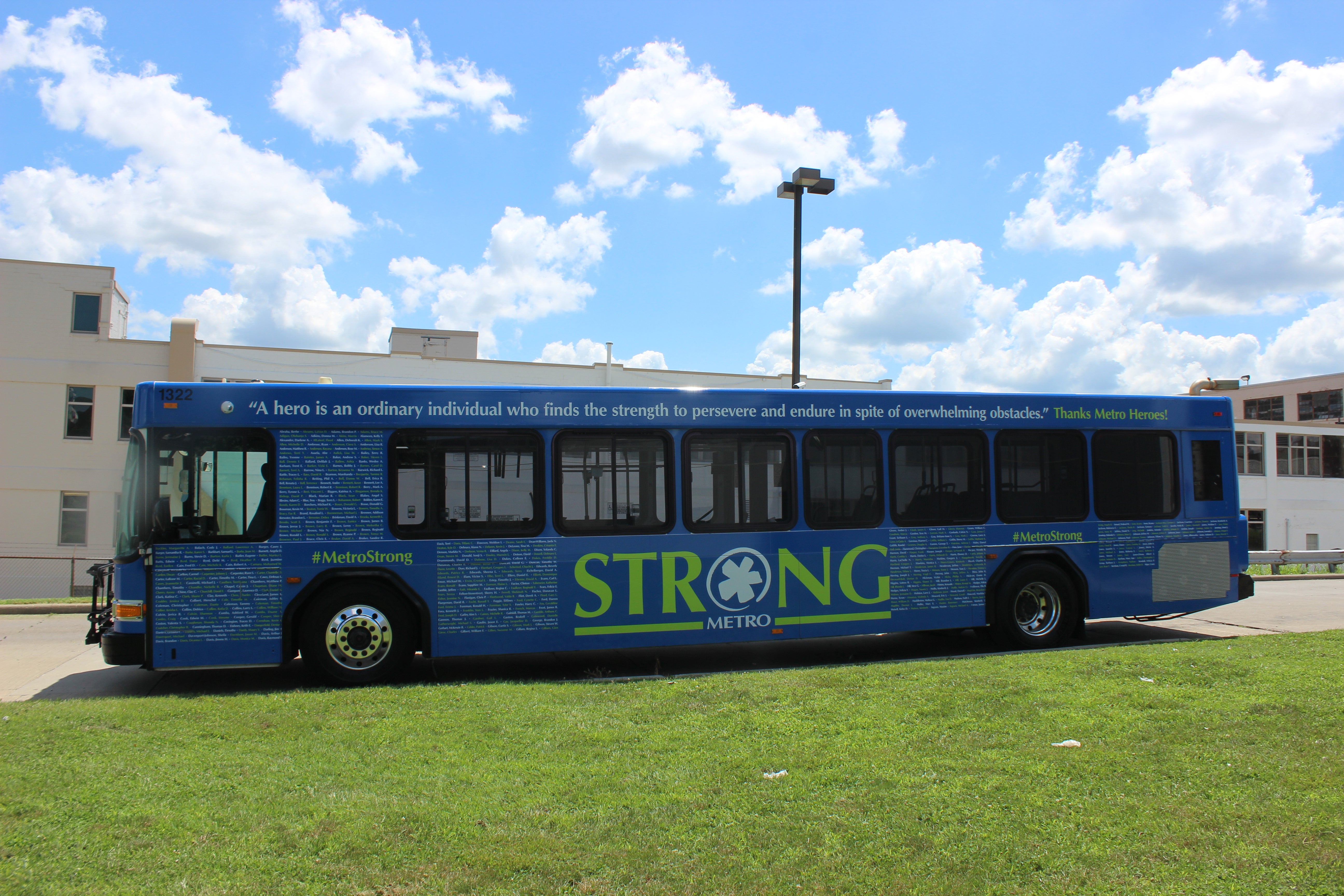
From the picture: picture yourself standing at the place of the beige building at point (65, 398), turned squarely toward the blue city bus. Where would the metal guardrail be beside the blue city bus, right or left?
left

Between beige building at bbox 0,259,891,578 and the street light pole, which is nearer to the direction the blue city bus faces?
the beige building

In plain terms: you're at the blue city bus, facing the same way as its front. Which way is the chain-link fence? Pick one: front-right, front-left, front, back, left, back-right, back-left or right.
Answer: front-right

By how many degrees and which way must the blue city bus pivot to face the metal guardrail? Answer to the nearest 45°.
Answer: approximately 135° to its right

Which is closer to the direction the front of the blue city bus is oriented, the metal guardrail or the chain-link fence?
the chain-link fence

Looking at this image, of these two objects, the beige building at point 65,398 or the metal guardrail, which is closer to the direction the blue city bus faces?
the beige building

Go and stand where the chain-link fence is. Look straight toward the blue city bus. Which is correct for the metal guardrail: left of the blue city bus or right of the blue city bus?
left

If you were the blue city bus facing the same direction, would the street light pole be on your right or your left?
on your right

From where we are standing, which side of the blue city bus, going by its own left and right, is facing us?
left

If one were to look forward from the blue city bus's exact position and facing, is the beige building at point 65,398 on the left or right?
on its right
